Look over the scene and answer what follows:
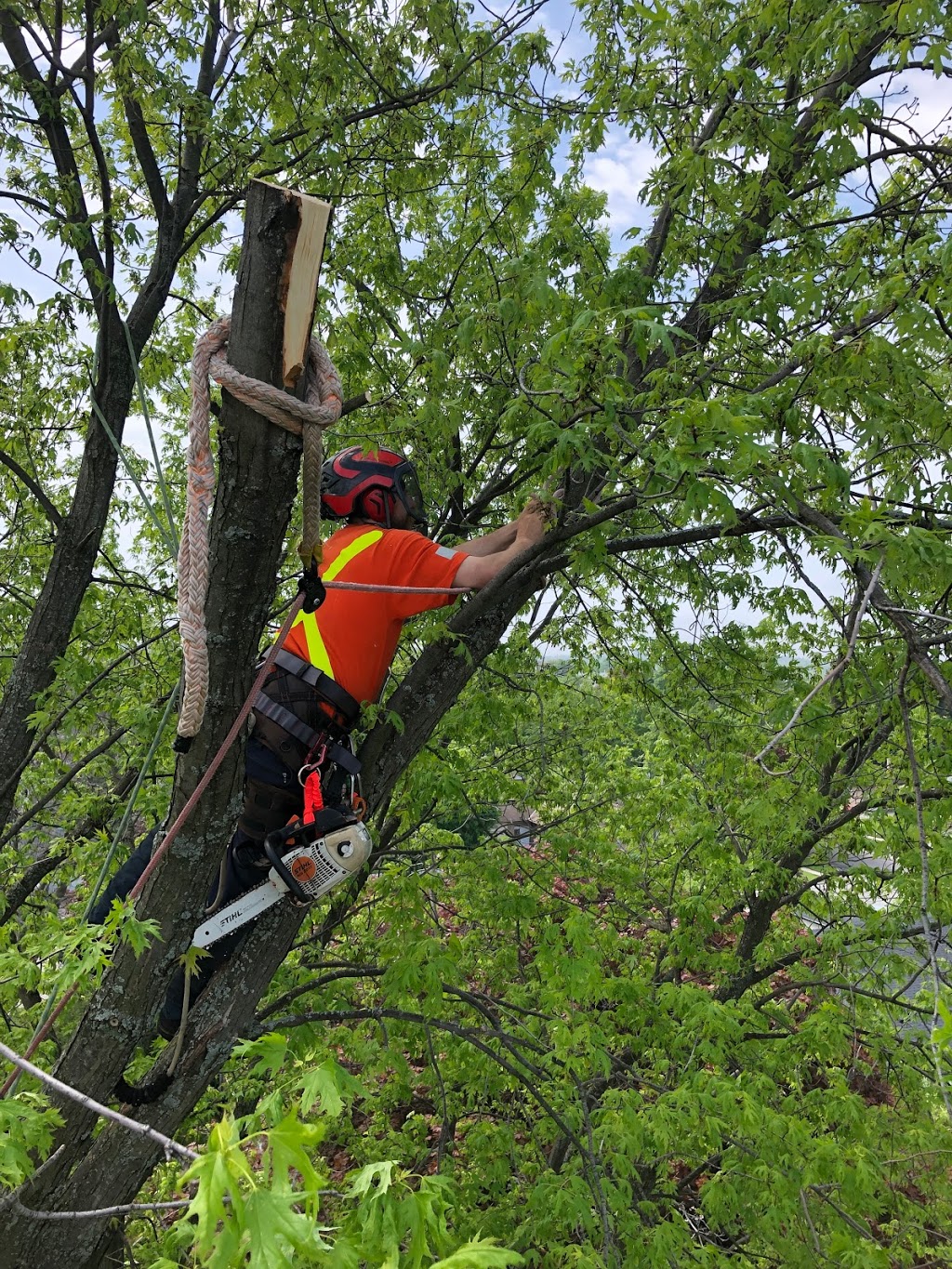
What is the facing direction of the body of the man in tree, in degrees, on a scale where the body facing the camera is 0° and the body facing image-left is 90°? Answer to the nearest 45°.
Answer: approximately 225°

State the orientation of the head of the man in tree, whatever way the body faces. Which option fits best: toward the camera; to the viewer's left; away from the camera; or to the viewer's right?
to the viewer's right

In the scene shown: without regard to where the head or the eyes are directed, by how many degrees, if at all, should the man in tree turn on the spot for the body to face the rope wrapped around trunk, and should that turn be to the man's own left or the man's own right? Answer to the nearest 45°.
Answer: approximately 135° to the man's own right
